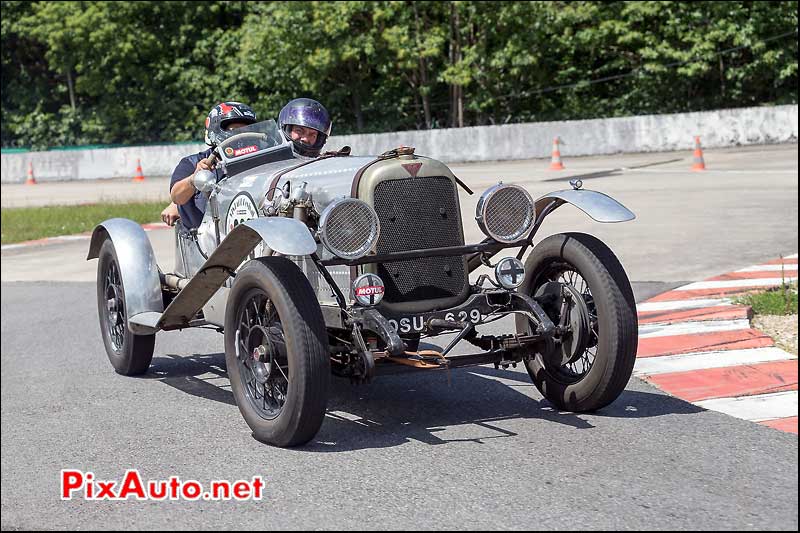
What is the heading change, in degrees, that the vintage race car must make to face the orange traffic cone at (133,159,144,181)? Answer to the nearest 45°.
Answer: approximately 135° to its left

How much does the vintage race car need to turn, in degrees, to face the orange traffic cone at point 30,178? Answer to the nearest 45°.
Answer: approximately 135° to its left

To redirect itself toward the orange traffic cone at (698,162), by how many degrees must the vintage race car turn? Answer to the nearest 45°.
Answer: approximately 135° to its left

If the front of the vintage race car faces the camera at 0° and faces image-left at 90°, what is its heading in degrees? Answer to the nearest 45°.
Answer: approximately 315°

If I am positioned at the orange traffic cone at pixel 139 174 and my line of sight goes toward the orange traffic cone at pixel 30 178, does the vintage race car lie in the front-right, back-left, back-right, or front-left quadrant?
back-left
